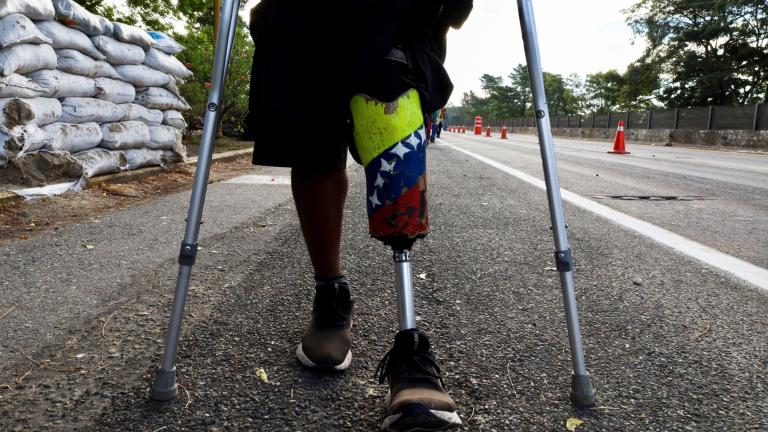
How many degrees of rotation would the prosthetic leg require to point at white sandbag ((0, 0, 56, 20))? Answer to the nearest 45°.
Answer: approximately 135° to its right

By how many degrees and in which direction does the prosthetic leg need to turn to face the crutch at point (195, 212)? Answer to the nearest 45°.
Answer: approximately 90° to its right

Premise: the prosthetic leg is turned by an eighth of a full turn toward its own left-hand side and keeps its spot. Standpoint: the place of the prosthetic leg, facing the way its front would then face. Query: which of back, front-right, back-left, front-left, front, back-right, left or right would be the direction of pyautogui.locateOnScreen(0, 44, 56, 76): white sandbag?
back

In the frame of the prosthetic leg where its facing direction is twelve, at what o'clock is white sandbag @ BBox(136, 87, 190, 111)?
The white sandbag is roughly at 5 o'clock from the prosthetic leg.

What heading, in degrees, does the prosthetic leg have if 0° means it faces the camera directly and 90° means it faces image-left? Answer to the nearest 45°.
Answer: approximately 0°

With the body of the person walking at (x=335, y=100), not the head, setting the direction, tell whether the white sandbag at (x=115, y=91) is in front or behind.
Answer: behind

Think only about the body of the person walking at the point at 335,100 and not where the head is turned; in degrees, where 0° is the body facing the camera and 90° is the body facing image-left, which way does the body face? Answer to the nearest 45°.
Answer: approximately 0°

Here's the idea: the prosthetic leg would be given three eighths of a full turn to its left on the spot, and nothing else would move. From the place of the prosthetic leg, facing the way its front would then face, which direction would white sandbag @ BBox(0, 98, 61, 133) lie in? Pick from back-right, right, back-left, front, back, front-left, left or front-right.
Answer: left

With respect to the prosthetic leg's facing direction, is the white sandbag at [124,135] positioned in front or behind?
behind
